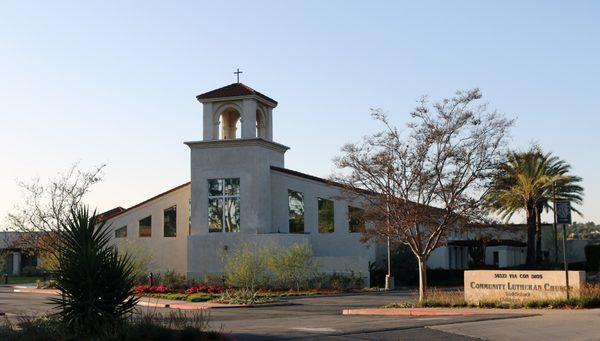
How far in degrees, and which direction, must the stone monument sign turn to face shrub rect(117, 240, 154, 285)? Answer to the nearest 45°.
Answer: approximately 135° to its right

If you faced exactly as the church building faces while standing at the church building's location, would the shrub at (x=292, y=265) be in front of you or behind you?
in front

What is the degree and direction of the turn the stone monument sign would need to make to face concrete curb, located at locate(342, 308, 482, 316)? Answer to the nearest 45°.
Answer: approximately 90° to its right

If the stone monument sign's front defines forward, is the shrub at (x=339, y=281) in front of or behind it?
behind

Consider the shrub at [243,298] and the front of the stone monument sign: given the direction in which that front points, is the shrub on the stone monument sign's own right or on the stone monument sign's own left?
on the stone monument sign's own right

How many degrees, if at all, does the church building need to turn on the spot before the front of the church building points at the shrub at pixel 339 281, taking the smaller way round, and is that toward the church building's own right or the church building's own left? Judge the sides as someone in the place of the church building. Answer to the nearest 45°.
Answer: approximately 45° to the church building's own left

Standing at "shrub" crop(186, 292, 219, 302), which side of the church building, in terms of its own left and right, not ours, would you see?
front

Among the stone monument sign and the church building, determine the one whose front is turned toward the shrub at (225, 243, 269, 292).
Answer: the church building

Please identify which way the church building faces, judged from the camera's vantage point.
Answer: facing the viewer

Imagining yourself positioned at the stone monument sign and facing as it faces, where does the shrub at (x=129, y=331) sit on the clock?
The shrub is roughly at 1 o'clock from the stone monument sign.

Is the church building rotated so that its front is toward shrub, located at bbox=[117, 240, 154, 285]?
no

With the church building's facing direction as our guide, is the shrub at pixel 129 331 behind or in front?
in front

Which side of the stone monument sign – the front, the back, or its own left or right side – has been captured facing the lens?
front

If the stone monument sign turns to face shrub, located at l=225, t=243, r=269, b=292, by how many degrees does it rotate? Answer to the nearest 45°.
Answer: approximately 135° to its right

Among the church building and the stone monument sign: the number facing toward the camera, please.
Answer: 2

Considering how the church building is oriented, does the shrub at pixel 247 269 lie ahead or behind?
ahead

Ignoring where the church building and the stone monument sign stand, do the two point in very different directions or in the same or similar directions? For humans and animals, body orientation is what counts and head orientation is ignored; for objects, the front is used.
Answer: same or similar directions

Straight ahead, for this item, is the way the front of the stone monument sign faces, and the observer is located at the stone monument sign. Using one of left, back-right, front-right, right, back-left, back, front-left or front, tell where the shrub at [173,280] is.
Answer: back-right
